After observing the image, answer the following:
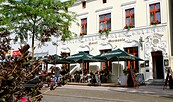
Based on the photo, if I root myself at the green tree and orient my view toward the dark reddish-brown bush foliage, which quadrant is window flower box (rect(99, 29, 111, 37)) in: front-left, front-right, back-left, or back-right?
back-left

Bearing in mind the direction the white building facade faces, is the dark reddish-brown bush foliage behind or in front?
in front
